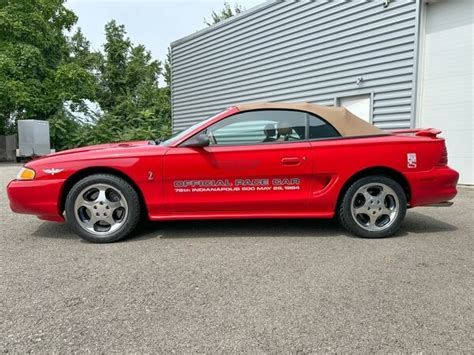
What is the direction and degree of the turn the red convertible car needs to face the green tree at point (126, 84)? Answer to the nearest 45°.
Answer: approximately 90° to its right

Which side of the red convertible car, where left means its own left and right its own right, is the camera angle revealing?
left

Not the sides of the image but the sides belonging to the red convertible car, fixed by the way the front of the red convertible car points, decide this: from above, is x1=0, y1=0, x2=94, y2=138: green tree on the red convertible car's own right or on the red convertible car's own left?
on the red convertible car's own right
